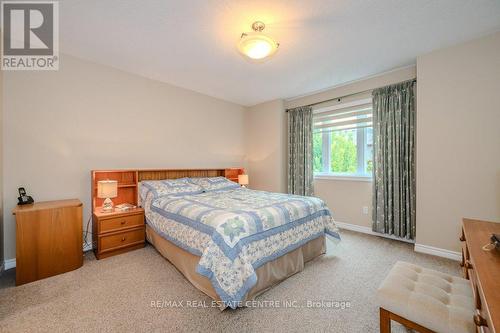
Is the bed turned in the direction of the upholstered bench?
yes

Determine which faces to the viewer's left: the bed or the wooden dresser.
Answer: the wooden dresser

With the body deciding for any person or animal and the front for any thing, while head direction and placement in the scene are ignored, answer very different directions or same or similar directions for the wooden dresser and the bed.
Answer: very different directions

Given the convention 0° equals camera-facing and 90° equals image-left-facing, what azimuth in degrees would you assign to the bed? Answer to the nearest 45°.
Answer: approximately 315°

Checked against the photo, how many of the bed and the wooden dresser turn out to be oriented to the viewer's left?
1

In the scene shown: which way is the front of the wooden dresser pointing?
to the viewer's left

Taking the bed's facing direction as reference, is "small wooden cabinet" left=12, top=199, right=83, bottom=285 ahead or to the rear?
to the rear

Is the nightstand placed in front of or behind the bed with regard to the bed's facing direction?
behind
